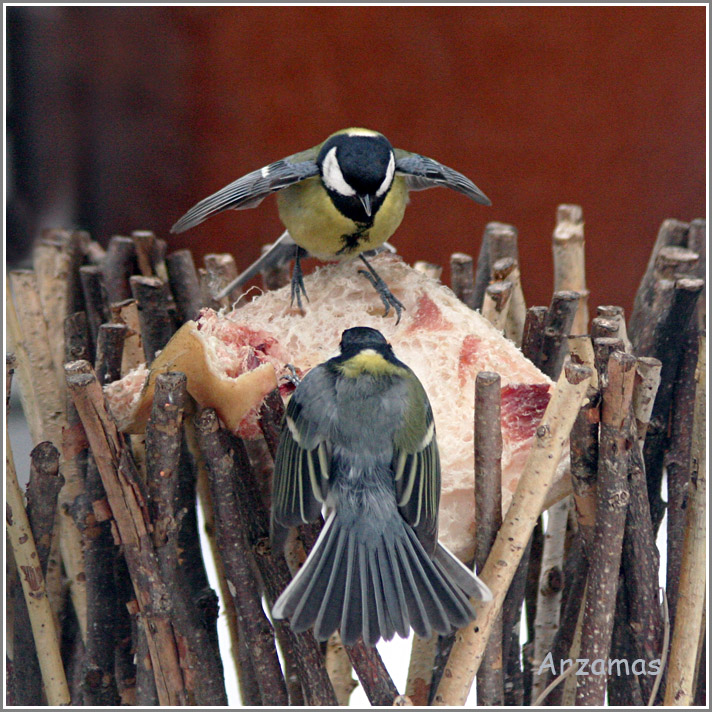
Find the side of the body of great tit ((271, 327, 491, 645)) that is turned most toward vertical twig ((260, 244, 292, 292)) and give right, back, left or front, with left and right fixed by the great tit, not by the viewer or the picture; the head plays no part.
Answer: front

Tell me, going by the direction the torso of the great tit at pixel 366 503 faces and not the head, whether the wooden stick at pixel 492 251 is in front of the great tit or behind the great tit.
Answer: in front

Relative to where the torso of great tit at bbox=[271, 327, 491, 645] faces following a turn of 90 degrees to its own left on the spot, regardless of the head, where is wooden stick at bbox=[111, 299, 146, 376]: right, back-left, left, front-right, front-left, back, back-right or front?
front-right

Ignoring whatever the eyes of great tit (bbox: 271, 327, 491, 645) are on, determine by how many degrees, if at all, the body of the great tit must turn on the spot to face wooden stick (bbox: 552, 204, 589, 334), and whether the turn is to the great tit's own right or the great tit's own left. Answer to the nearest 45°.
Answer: approximately 45° to the great tit's own right

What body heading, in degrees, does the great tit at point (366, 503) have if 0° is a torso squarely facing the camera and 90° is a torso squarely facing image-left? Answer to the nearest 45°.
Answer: approximately 180°

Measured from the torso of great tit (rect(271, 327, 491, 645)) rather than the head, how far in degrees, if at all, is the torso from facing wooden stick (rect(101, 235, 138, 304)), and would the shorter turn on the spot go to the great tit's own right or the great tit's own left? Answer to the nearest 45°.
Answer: approximately 45° to the great tit's own left

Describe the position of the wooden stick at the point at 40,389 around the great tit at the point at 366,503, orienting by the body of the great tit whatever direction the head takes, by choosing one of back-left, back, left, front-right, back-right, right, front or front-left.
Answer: front-left
